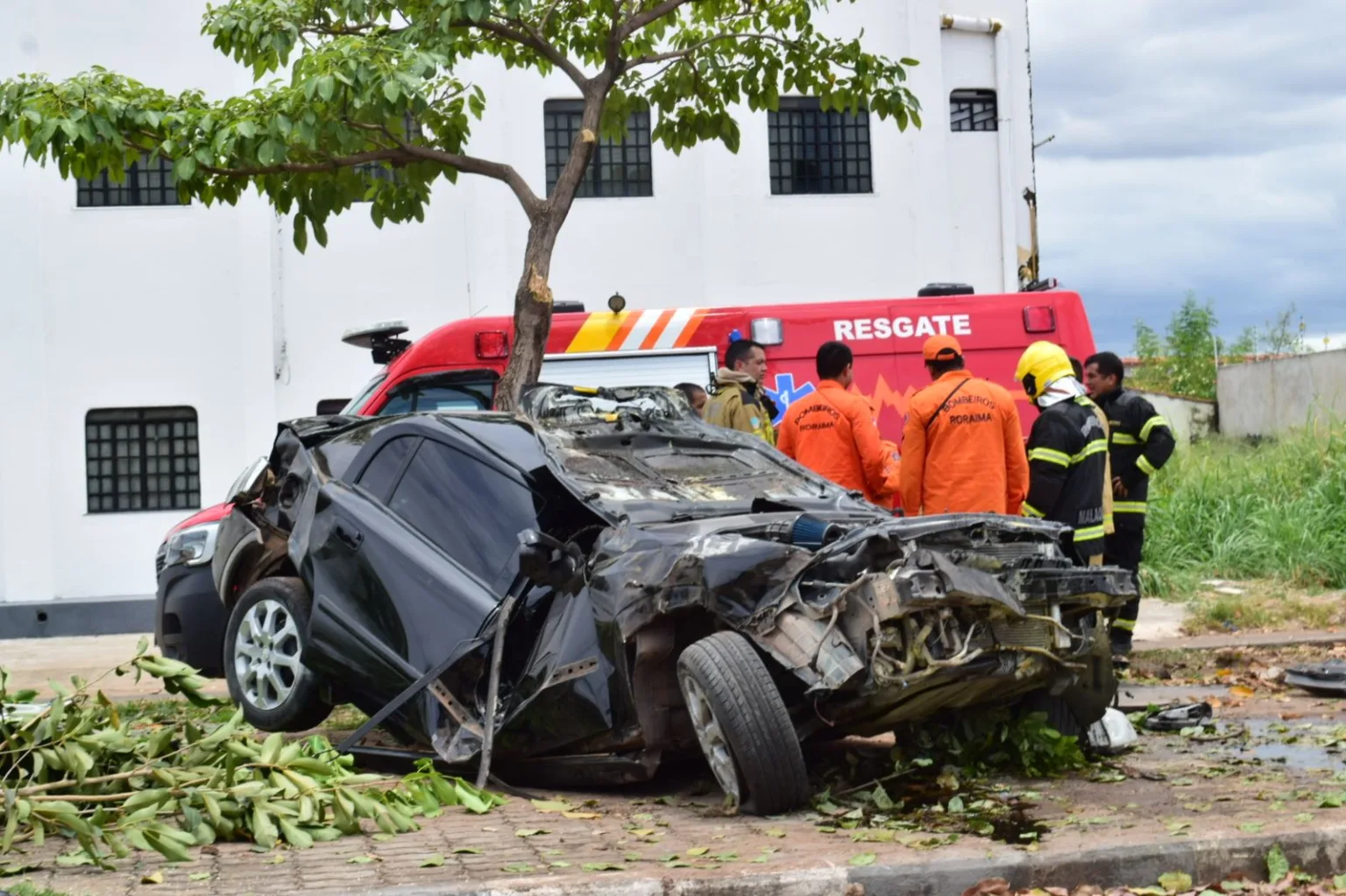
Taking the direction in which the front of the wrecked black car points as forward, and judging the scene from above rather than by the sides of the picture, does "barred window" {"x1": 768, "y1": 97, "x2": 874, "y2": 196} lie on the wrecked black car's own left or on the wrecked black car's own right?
on the wrecked black car's own left

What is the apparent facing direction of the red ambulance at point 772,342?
to the viewer's left

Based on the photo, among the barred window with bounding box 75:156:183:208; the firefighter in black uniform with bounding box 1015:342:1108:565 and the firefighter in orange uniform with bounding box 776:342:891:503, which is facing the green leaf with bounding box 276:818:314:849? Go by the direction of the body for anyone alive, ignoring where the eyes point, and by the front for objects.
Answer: the barred window

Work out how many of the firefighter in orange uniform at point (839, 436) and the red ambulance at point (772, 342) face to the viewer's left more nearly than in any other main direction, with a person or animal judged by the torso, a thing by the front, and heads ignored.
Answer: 1

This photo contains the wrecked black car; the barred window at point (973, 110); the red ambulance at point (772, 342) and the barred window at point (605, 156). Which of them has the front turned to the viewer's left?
the red ambulance

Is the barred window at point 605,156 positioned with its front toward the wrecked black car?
yes

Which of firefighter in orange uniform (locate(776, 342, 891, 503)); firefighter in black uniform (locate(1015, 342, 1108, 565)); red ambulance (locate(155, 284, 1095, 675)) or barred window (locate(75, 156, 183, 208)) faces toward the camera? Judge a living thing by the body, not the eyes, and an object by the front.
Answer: the barred window

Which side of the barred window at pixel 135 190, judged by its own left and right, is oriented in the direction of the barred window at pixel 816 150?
left
